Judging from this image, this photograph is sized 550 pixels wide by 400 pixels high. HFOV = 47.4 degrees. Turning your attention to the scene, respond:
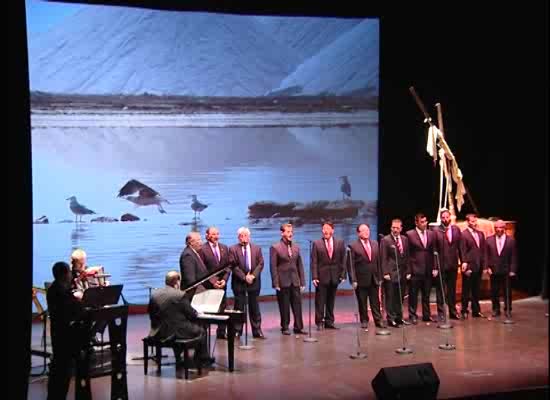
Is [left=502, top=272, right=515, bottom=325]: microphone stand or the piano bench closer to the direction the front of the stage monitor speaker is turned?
the microphone stand

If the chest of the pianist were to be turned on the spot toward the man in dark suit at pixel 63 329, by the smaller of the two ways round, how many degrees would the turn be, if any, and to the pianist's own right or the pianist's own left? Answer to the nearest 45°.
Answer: approximately 180°

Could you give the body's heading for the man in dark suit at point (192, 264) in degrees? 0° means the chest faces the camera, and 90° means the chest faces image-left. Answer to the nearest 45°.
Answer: approximately 315°

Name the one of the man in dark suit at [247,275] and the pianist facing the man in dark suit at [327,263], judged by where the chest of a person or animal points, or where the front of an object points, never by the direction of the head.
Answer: the pianist

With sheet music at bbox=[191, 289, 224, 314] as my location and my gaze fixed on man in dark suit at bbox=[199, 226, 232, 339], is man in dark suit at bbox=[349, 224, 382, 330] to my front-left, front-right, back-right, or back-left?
front-right

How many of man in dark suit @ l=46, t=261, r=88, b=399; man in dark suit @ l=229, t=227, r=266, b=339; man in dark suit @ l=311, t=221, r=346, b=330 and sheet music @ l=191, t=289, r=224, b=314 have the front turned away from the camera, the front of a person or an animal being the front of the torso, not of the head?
0

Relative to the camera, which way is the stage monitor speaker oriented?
away from the camera

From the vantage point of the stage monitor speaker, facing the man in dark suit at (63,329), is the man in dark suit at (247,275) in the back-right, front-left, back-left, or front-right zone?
front-right

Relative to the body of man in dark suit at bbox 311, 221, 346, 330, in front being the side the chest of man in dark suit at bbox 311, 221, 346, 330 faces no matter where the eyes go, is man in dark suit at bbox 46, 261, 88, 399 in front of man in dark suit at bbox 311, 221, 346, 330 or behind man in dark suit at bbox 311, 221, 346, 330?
in front

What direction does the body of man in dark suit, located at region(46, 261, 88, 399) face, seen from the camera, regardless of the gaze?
to the viewer's right

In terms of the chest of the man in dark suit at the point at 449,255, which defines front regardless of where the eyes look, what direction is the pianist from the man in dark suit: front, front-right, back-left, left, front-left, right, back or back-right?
front-right

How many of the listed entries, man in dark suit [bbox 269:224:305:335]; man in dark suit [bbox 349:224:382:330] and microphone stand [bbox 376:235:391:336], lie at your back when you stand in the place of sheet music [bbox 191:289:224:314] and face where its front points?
3

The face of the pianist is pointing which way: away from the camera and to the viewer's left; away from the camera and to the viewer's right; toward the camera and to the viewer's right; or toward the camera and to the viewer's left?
away from the camera and to the viewer's right

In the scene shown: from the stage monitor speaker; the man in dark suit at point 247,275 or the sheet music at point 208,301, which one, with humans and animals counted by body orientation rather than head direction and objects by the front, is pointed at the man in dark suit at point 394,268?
the stage monitor speaker

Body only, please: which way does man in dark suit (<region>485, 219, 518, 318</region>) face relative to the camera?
toward the camera

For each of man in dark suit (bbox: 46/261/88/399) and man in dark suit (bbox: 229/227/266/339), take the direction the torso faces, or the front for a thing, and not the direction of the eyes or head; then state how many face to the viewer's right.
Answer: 1

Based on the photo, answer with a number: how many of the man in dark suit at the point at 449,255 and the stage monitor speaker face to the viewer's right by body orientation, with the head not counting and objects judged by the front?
0

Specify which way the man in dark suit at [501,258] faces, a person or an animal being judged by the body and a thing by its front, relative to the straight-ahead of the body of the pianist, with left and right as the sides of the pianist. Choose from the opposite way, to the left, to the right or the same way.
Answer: the opposite way

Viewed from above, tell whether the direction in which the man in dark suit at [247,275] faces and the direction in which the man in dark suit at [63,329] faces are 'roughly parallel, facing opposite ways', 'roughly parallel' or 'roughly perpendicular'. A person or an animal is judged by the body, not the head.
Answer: roughly perpendicular
